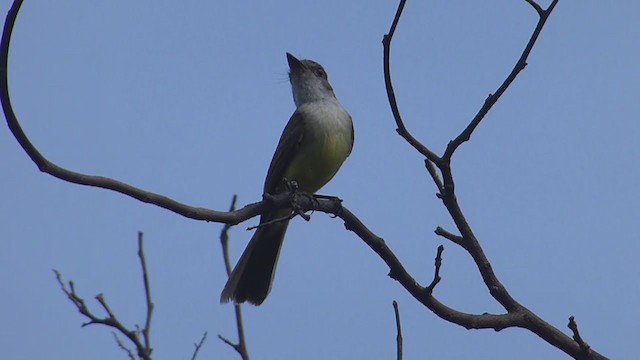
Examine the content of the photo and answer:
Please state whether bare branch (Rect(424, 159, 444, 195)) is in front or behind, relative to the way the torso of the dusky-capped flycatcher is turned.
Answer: in front

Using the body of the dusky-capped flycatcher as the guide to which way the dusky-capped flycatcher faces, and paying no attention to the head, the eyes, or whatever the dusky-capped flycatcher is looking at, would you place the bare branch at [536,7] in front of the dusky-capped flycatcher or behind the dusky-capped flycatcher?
in front

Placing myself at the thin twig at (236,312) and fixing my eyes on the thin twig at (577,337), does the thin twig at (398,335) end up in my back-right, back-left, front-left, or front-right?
front-right

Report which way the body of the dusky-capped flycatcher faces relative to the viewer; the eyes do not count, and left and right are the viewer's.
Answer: facing the viewer and to the right of the viewer
